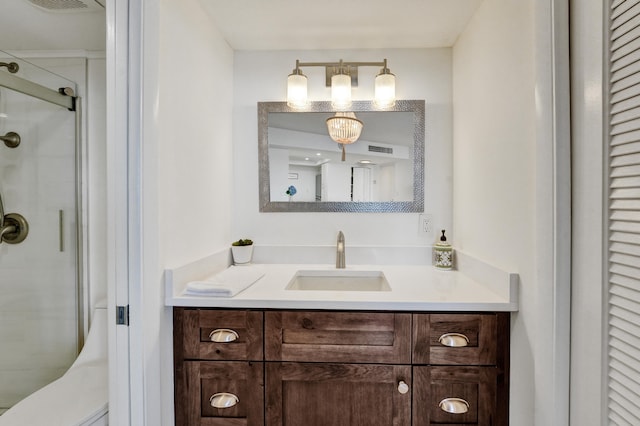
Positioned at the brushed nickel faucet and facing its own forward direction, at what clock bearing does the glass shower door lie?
The glass shower door is roughly at 2 o'clock from the brushed nickel faucet.

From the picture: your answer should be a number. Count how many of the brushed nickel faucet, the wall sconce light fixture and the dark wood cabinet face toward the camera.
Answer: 3

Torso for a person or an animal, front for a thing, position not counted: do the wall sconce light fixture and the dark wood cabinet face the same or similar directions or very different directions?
same or similar directions

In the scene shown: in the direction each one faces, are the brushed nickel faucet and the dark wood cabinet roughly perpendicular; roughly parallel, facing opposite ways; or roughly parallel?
roughly parallel

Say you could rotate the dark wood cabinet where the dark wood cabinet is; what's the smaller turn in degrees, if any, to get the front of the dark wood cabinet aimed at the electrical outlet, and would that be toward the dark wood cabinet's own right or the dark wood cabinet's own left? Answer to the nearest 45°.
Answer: approximately 135° to the dark wood cabinet's own left

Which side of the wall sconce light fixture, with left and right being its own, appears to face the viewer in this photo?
front

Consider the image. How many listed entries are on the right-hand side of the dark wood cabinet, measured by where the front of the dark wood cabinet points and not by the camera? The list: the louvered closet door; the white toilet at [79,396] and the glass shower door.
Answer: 2

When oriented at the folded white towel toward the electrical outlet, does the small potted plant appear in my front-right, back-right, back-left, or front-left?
front-left

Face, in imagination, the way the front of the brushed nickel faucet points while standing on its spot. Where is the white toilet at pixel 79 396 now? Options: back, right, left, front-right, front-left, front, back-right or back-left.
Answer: front-right

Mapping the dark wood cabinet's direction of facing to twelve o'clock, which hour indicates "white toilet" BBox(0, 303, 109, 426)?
The white toilet is roughly at 3 o'clock from the dark wood cabinet.

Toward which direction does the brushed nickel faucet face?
toward the camera

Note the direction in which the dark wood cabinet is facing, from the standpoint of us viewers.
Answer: facing the viewer
